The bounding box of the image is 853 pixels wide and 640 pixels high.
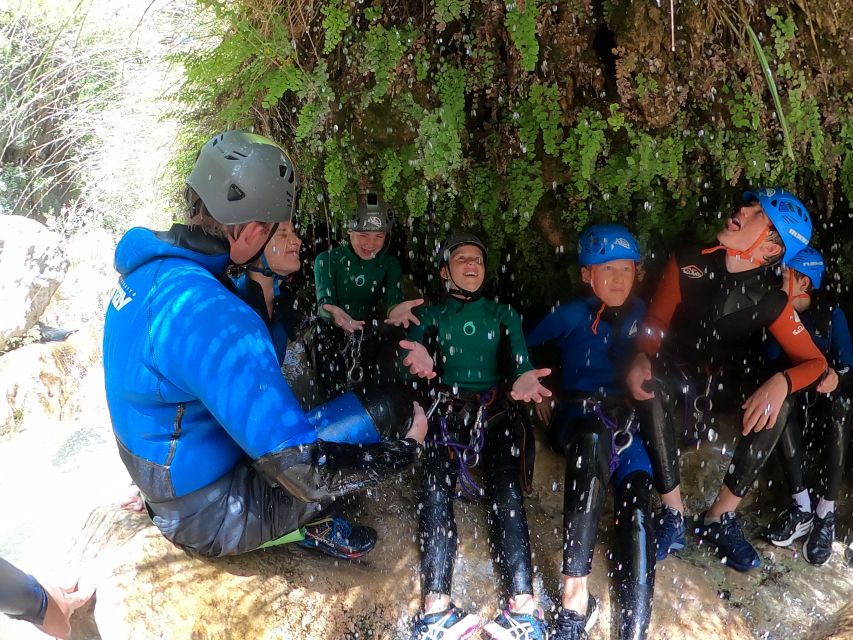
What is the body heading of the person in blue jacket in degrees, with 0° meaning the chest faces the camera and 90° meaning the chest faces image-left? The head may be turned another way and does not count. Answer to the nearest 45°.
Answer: approximately 225°

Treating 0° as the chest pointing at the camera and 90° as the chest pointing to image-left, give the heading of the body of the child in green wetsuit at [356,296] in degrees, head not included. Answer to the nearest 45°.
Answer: approximately 0°

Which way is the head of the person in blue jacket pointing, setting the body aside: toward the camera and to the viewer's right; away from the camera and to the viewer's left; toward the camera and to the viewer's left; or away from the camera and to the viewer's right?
away from the camera and to the viewer's right

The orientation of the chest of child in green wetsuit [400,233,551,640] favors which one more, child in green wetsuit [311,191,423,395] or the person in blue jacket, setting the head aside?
the person in blue jacket

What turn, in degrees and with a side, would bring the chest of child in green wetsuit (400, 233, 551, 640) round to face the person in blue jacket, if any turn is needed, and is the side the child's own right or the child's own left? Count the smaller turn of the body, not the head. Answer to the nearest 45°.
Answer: approximately 45° to the child's own right

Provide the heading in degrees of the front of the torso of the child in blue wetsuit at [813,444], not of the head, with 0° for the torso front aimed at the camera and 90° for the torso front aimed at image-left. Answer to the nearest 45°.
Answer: approximately 45°

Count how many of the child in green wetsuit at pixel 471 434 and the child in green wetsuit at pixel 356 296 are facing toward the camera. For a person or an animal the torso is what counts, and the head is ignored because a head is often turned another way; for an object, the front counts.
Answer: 2
